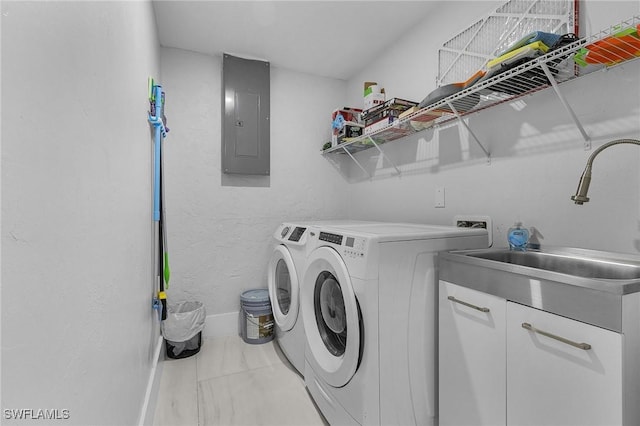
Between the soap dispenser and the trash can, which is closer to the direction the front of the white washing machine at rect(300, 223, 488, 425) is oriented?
the trash can

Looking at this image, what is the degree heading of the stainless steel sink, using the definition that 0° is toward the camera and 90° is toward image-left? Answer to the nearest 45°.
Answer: approximately 45°

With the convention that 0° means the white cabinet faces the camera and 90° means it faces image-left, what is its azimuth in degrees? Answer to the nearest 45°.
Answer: approximately 45°

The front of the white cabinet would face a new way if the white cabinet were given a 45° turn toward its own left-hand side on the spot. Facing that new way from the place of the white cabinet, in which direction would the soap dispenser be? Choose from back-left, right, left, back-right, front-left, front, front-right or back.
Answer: back
